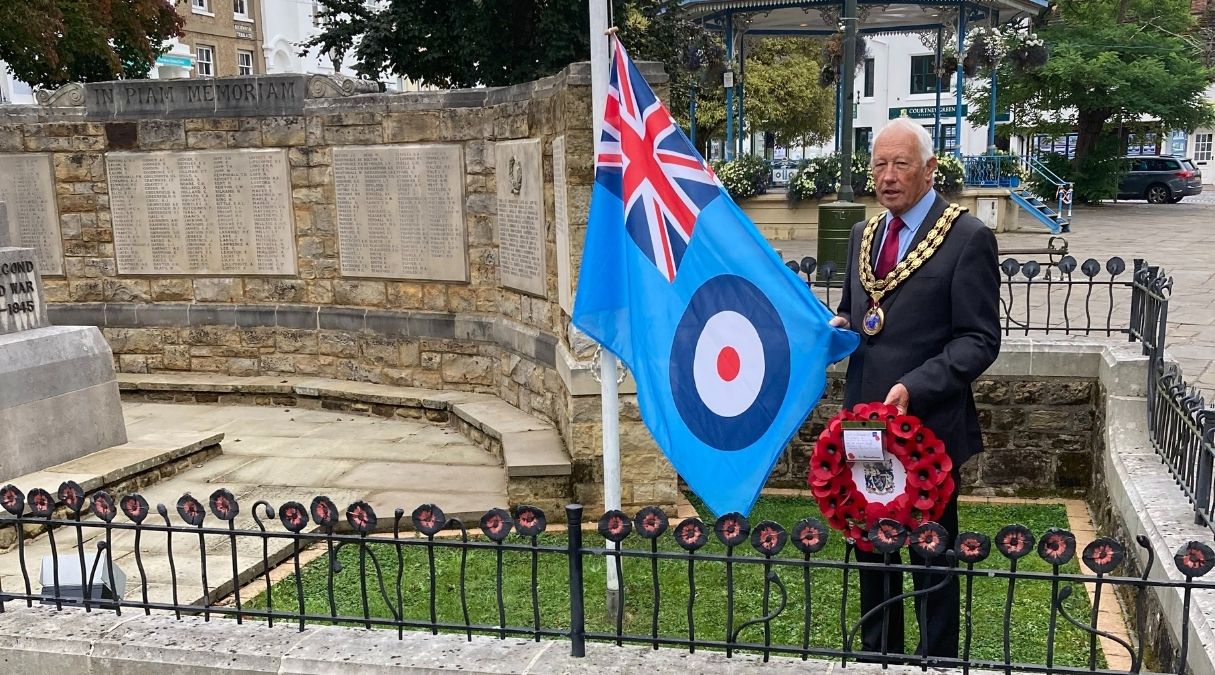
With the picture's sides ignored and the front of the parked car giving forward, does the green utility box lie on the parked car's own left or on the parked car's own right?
on the parked car's own left

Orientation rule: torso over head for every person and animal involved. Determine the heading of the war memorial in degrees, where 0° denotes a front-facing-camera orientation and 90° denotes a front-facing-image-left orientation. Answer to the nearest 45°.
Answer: approximately 0°

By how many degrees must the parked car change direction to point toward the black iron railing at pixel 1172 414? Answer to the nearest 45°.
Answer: approximately 135° to its left

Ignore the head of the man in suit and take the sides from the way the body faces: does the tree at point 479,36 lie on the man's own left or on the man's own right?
on the man's own right

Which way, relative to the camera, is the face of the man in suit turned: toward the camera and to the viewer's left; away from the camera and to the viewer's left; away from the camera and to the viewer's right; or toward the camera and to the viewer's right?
toward the camera and to the viewer's left

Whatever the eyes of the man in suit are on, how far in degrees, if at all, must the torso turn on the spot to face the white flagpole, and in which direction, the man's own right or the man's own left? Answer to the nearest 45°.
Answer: approximately 90° to the man's own right

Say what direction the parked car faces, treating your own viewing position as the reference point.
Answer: facing away from the viewer and to the left of the viewer

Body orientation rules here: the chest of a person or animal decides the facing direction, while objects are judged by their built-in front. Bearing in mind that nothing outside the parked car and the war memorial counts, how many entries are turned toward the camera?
1

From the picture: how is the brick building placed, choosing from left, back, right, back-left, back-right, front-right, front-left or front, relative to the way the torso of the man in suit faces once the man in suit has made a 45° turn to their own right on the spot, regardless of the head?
front-right

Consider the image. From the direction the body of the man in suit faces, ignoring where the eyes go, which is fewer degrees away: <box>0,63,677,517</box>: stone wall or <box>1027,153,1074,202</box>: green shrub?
the stone wall

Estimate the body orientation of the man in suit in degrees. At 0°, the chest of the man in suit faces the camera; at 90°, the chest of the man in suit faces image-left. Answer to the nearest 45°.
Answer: approximately 45°

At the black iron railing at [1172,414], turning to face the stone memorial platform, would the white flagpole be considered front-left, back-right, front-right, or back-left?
front-left
